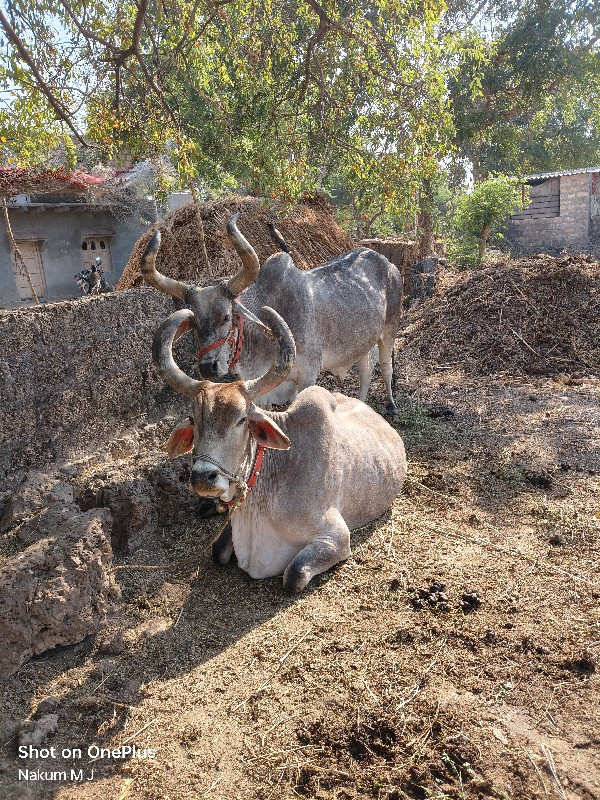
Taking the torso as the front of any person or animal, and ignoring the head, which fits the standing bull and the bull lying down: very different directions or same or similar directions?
same or similar directions

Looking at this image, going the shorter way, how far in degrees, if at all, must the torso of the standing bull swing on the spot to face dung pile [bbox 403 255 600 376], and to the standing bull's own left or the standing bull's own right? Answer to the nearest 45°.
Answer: approximately 180°

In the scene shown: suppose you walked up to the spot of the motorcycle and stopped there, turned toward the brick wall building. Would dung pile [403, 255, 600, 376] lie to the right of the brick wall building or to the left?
right

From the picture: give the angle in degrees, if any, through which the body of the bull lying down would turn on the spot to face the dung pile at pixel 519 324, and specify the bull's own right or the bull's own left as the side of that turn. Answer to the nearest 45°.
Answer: approximately 180°

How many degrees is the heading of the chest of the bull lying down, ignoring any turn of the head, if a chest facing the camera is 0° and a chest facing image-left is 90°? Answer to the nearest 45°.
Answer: approximately 45°

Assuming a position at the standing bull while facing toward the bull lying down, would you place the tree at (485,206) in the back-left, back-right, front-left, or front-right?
back-left

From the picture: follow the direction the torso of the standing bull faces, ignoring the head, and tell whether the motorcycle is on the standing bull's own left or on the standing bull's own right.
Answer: on the standing bull's own right

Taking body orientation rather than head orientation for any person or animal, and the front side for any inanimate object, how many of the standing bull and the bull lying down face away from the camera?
0
